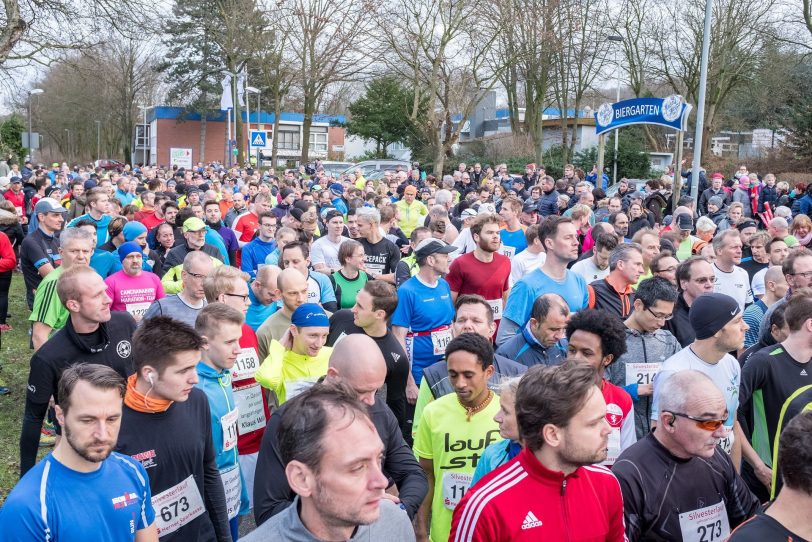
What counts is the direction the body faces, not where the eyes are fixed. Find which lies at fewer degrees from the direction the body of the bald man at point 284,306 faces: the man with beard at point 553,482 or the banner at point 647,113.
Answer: the man with beard

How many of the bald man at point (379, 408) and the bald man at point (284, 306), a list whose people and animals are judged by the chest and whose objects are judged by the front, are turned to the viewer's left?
0

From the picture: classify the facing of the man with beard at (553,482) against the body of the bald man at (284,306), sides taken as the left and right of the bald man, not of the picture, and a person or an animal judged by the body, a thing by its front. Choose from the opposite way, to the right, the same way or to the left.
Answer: the same way

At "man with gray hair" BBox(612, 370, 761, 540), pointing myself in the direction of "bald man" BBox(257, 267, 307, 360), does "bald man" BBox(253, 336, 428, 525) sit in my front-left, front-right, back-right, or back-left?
front-left

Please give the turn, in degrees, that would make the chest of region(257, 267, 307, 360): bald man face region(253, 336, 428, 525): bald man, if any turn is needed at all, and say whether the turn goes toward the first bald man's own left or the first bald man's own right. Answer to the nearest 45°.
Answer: approximately 45° to the first bald man's own right

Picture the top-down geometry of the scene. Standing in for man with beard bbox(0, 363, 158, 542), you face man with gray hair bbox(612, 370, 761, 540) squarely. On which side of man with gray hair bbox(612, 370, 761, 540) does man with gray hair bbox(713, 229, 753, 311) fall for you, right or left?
left

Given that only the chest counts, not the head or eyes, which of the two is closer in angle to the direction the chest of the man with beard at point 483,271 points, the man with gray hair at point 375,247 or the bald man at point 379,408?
the bald man

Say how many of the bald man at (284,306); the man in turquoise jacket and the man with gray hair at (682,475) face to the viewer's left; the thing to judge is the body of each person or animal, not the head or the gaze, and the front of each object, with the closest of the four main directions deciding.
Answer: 0

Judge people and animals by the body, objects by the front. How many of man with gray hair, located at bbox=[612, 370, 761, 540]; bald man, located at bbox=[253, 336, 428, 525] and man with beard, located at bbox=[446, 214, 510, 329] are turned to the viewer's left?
0

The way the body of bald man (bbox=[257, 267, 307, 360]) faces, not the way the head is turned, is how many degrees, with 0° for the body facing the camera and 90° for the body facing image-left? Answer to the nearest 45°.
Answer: approximately 315°

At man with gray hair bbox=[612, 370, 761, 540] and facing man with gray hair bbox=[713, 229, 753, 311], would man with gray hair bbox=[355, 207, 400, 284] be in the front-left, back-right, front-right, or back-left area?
front-left

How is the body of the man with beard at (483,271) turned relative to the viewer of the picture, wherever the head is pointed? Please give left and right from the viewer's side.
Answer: facing the viewer and to the right of the viewer

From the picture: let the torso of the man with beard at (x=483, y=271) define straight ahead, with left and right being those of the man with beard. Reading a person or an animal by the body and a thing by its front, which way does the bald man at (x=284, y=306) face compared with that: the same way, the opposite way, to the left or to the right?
the same way

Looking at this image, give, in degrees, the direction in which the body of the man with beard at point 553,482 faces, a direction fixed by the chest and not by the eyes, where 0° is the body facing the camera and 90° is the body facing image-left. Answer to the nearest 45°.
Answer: approximately 315°

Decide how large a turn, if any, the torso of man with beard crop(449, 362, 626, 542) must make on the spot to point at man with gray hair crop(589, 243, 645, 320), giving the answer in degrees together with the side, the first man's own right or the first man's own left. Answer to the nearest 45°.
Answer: approximately 135° to the first man's own left

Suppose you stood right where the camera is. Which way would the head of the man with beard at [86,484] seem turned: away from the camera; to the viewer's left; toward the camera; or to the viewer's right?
toward the camera

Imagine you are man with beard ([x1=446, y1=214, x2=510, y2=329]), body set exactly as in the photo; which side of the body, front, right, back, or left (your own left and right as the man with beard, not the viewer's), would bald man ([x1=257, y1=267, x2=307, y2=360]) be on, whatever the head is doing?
right

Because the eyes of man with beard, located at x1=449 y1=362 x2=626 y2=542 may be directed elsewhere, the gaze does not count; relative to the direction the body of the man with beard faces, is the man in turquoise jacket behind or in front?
behind
